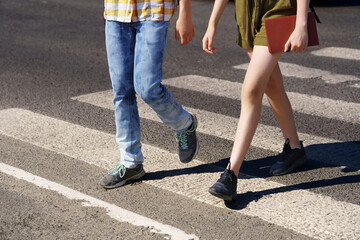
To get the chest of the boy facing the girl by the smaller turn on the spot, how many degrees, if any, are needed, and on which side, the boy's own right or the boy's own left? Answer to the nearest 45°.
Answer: approximately 135° to the boy's own left

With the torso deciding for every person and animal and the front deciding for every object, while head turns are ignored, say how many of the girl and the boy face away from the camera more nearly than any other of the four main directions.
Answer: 0

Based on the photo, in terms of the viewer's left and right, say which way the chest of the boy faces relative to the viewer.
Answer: facing the viewer and to the left of the viewer

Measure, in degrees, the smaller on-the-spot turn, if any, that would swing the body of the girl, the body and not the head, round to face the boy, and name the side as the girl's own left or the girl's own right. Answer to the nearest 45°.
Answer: approximately 45° to the girl's own right
